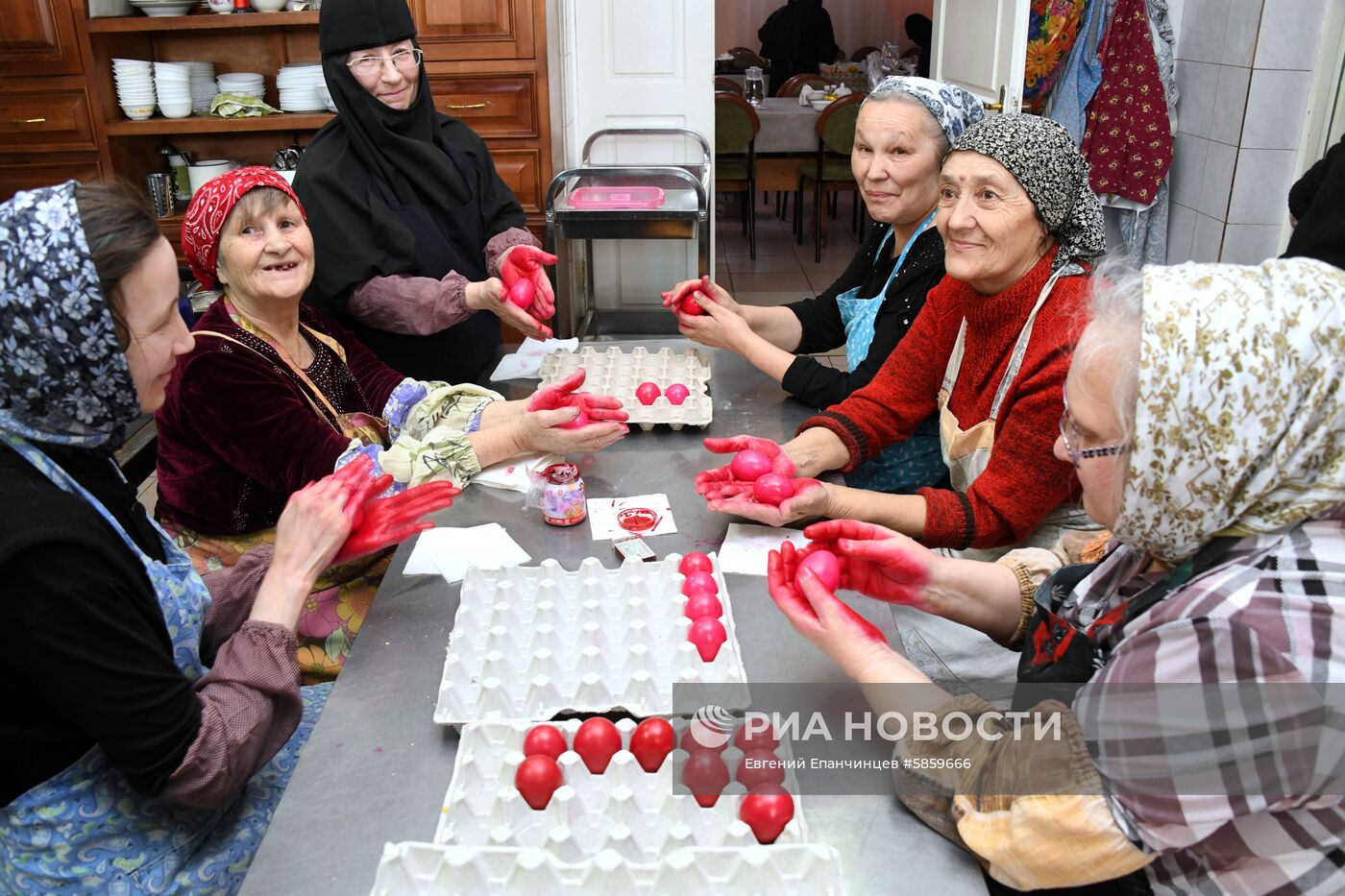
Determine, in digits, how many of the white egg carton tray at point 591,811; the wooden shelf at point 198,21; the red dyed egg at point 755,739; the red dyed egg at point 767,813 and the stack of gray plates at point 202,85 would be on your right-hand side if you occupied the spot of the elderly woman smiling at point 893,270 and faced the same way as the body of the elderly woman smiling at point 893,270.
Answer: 2

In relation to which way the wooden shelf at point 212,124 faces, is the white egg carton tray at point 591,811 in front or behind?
in front

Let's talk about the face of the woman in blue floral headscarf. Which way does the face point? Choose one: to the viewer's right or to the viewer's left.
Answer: to the viewer's right

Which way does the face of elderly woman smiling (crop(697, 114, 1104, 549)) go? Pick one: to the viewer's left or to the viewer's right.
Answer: to the viewer's left

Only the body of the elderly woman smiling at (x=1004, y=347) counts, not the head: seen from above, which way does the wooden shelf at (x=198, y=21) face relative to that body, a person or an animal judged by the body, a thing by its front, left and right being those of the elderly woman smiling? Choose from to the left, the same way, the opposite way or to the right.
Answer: to the left

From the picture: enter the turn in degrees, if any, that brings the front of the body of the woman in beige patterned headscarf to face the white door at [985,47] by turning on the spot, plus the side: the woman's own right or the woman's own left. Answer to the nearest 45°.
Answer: approximately 90° to the woman's own right

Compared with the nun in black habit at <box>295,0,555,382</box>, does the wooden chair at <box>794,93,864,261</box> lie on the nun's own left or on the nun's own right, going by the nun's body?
on the nun's own left

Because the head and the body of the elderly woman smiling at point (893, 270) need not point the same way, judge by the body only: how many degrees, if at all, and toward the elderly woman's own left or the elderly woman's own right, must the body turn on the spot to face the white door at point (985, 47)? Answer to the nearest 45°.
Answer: approximately 135° to the elderly woman's own right

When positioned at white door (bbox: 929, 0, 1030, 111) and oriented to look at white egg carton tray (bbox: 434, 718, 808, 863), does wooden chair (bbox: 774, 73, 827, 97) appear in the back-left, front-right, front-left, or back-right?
back-right

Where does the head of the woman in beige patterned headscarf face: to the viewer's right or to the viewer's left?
to the viewer's left

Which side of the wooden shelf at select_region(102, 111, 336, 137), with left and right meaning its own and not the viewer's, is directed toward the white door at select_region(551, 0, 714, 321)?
left

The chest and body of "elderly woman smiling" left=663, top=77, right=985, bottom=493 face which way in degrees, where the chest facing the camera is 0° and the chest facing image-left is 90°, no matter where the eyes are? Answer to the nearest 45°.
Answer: approximately 45°
